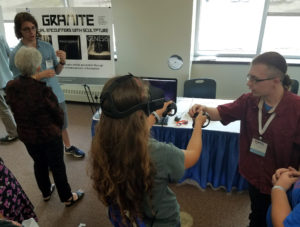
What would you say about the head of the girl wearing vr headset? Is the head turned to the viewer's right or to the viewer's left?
to the viewer's right

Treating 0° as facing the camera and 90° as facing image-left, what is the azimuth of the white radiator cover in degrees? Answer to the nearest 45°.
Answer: approximately 0°

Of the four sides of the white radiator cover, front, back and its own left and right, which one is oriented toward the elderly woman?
front

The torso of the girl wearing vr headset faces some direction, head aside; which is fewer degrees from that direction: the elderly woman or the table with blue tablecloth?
the table with blue tablecloth

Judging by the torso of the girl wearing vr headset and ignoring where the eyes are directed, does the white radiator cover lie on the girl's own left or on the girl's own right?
on the girl's own left

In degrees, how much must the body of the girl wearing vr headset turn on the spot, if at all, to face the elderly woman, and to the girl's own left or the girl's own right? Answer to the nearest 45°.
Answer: approximately 90° to the girl's own left

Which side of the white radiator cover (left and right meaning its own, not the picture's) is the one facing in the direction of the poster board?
front

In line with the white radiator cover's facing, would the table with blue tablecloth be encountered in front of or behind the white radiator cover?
in front

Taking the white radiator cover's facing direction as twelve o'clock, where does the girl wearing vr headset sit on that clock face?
The girl wearing vr headset is roughly at 12 o'clock from the white radiator cover.

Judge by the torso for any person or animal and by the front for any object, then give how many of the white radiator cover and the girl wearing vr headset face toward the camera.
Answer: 1

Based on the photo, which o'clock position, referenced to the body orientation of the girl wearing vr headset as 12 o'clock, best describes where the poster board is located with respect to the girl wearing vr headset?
The poster board is roughly at 10 o'clock from the girl wearing vr headset.

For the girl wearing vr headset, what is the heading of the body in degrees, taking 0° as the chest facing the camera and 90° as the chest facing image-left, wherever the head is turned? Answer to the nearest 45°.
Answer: approximately 225°
